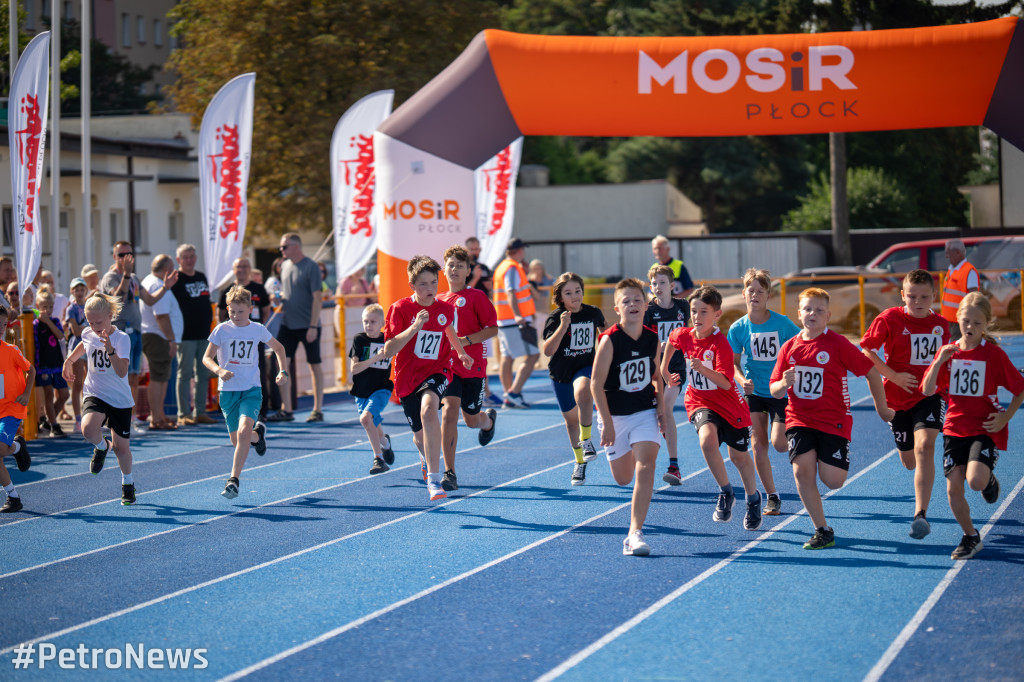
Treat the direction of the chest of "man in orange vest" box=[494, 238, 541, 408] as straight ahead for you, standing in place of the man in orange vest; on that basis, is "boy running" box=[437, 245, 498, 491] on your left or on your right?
on your right

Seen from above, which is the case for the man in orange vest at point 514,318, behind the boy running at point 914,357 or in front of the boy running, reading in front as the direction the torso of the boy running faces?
behind

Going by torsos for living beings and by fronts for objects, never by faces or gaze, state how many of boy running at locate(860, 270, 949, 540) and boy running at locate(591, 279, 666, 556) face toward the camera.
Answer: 2

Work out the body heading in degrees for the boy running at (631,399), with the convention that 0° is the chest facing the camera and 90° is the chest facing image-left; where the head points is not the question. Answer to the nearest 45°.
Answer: approximately 0°

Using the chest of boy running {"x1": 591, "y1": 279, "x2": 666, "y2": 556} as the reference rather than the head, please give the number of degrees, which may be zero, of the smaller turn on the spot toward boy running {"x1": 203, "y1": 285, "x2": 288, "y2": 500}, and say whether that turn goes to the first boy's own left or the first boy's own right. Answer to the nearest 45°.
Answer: approximately 135° to the first boy's own right

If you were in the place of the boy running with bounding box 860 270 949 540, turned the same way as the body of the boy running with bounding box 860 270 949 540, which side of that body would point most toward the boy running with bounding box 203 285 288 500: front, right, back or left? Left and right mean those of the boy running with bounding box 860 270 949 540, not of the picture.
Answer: right
